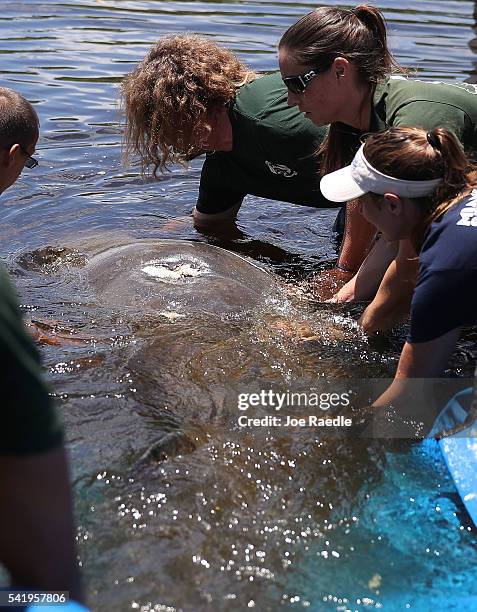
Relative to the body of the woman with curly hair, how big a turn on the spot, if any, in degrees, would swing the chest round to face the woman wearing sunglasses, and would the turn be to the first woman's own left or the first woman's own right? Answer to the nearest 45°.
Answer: approximately 90° to the first woman's own left

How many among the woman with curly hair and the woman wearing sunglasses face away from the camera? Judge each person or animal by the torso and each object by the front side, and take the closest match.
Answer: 0

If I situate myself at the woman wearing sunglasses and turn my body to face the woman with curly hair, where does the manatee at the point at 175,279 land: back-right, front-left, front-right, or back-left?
front-left

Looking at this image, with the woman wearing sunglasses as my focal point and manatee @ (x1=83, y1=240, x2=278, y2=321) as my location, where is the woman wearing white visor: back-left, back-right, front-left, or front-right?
front-right

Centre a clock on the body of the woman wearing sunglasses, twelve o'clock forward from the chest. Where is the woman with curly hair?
The woman with curly hair is roughly at 1 o'clock from the woman wearing sunglasses.

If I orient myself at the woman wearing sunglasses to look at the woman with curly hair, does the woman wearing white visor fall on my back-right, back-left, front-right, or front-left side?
back-left

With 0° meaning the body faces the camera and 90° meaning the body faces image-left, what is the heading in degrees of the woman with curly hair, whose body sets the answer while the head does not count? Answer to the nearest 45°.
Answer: approximately 45°

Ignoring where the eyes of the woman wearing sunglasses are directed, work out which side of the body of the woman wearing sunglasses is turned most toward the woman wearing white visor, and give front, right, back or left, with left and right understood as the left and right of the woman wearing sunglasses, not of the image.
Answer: left

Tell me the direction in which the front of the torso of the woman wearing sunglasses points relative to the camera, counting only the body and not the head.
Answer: to the viewer's left
